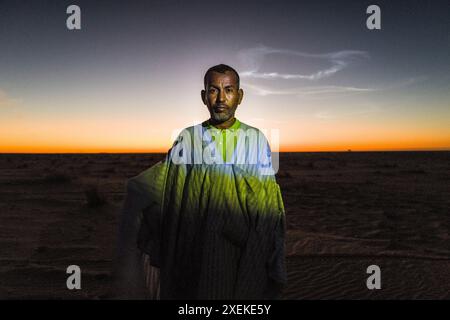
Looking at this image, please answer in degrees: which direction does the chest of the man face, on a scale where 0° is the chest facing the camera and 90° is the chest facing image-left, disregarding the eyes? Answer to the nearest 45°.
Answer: approximately 0°
